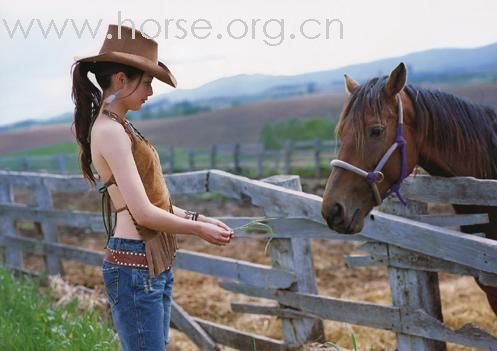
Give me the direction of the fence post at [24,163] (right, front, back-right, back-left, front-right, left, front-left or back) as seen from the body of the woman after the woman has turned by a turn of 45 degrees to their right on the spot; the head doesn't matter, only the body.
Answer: back-left

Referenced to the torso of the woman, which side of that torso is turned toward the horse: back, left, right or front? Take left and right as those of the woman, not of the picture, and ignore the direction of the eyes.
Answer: front

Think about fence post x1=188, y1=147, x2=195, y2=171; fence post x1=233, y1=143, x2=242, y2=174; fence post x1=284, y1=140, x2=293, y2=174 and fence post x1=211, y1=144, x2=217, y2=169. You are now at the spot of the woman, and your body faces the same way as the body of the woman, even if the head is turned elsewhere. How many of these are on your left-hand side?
4

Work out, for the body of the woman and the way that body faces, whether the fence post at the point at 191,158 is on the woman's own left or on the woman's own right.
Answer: on the woman's own left

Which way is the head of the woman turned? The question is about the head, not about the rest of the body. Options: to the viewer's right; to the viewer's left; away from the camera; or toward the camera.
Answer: to the viewer's right

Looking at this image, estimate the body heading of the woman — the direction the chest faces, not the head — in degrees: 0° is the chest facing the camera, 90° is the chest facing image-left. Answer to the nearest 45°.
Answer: approximately 270°

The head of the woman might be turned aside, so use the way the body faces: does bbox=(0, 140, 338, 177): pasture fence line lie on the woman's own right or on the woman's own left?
on the woman's own left

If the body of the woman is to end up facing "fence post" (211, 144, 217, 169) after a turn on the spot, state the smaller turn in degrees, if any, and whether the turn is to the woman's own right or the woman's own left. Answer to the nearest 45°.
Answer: approximately 90° to the woman's own left

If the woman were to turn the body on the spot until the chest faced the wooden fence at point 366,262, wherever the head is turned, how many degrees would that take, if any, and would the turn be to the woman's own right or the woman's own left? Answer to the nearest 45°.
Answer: approximately 45° to the woman's own left

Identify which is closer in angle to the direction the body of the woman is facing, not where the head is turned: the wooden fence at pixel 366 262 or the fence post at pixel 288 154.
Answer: the wooden fence

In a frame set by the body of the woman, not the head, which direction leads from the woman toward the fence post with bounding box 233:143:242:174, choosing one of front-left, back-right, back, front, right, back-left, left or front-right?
left

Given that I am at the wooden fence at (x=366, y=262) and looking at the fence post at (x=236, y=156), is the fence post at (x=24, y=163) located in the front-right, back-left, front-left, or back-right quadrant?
front-left
